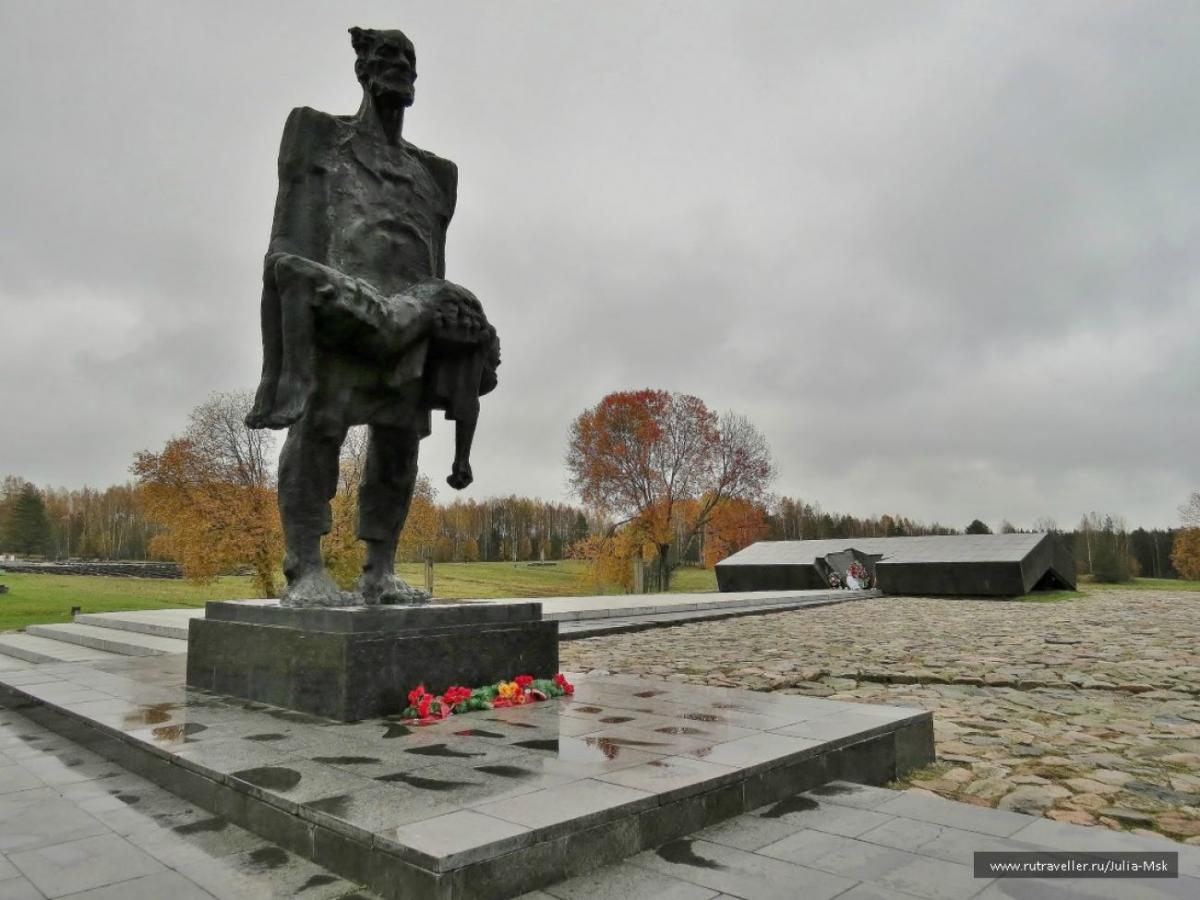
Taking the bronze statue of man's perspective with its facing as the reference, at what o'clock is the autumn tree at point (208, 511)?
The autumn tree is roughly at 7 o'clock from the bronze statue of man.

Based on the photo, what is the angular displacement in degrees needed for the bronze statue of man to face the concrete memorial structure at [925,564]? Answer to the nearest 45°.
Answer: approximately 90° to its left

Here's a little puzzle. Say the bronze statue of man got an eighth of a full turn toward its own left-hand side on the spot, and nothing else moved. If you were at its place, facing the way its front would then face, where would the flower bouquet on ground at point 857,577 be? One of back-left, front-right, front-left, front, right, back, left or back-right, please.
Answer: front-left

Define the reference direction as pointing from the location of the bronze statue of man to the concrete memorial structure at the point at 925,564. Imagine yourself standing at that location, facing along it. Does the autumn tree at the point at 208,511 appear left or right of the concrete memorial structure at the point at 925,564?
left

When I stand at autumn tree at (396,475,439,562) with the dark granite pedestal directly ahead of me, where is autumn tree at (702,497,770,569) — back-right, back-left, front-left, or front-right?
back-left

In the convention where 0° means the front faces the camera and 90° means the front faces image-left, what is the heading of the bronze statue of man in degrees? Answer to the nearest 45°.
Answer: approximately 315°

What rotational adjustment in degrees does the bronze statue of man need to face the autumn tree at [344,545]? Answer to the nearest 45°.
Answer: approximately 135° to its left

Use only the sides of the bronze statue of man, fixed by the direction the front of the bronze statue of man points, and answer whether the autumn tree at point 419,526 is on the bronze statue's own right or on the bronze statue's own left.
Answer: on the bronze statue's own left
